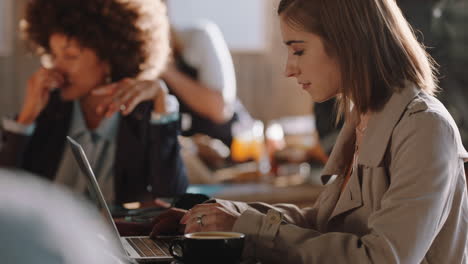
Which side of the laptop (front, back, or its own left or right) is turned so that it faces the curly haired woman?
left

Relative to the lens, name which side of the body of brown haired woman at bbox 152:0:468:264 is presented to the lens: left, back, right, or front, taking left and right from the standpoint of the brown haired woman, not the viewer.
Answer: left

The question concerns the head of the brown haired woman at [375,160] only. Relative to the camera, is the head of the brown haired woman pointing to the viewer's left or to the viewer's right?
to the viewer's left

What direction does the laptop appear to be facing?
to the viewer's right

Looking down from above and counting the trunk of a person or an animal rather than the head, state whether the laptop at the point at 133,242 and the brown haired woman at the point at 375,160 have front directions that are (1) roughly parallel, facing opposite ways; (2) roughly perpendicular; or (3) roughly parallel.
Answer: roughly parallel, facing opposite ways

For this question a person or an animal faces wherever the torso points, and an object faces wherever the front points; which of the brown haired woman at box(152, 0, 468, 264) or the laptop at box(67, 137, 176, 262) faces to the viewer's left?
the brown haired woman

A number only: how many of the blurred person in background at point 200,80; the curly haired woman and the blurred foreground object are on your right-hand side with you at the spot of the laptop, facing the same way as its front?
1

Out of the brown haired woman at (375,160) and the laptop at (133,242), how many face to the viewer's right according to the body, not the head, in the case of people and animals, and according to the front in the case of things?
1

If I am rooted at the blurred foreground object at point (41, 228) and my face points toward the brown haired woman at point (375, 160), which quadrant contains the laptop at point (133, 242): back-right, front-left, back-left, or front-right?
front-left

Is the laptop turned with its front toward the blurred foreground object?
no
